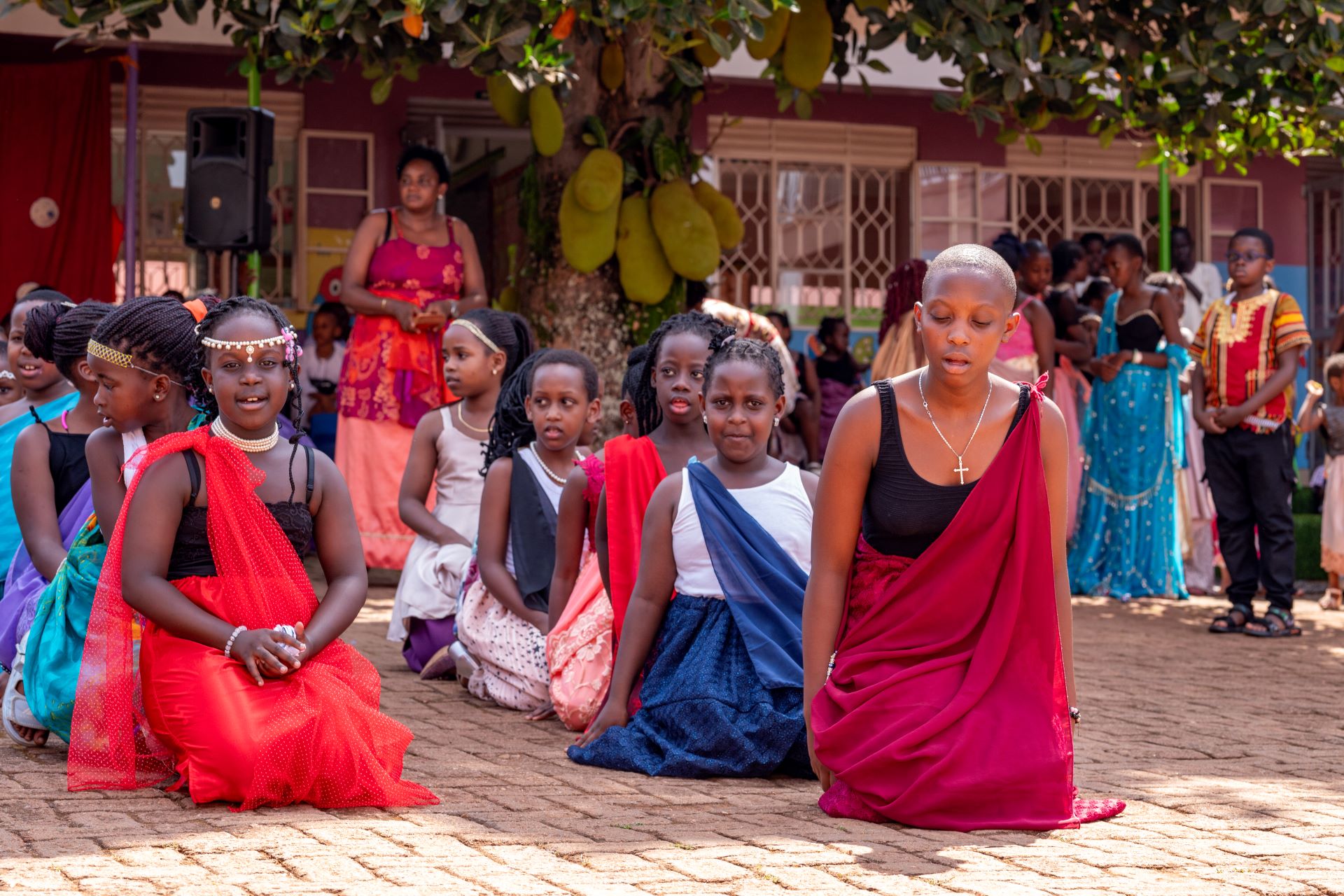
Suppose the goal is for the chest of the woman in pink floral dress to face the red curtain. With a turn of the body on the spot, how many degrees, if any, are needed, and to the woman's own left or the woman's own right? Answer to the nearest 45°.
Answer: approximately 135° to the woman's own right

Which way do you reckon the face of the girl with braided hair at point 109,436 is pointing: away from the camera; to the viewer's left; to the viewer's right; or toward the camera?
to the viewer's left

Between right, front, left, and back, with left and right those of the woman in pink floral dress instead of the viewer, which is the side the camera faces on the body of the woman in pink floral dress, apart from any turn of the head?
front

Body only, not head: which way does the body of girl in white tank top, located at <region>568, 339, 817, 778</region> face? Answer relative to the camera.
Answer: toward the camera

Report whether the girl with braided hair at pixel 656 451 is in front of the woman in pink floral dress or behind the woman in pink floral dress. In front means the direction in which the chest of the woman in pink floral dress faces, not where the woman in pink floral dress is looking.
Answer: in front

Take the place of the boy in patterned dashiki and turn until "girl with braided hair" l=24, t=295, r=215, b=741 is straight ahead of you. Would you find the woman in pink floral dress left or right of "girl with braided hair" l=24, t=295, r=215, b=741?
right

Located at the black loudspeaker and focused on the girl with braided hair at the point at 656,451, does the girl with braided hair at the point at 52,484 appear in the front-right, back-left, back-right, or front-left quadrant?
front-right

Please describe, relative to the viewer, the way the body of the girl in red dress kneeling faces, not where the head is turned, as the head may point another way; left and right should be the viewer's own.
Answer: facing the viewer

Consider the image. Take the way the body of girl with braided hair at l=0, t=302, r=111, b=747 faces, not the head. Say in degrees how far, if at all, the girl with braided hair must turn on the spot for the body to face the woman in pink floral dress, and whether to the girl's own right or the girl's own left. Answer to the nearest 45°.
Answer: approximately 90° to the girl's own left

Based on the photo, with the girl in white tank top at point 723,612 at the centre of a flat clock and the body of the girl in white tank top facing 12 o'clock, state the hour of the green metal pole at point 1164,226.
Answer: The green metal pole is roughly at 7 o'clock from the girl in white tank top.

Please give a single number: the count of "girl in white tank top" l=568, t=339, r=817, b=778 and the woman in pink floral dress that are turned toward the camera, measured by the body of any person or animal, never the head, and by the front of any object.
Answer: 2

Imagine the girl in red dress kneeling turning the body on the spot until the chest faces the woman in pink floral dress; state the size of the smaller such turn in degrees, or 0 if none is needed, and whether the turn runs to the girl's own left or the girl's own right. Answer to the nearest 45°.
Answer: approximately 180°

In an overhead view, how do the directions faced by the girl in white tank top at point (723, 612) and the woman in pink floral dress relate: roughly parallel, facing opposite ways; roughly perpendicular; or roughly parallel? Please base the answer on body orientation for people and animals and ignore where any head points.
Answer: roughly parallel

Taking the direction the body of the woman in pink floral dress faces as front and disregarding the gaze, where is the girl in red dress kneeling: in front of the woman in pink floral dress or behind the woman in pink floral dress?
in front

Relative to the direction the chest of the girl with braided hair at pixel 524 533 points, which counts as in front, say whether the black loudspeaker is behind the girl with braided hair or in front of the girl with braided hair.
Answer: behind
